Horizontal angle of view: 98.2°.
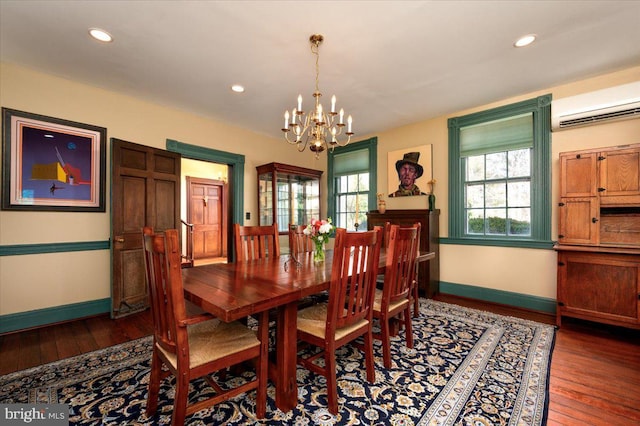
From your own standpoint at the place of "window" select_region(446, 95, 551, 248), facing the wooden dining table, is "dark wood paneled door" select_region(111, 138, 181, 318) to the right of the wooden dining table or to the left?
right

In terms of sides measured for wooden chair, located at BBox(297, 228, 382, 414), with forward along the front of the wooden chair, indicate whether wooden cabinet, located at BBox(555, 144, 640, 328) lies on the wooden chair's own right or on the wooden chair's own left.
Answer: on the wooden chair's own right

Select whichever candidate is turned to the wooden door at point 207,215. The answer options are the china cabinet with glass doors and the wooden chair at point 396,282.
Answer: the wooden chair

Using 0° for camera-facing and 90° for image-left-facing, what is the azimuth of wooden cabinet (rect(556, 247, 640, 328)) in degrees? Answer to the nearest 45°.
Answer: approximately 45°

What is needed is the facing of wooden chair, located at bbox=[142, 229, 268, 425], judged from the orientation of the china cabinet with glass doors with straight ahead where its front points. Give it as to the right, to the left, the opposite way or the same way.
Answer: to the left

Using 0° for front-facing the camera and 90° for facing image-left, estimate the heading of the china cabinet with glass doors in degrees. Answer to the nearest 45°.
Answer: approximately 315°

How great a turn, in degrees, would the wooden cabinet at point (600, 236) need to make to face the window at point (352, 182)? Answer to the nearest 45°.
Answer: approximately 45° to its right
